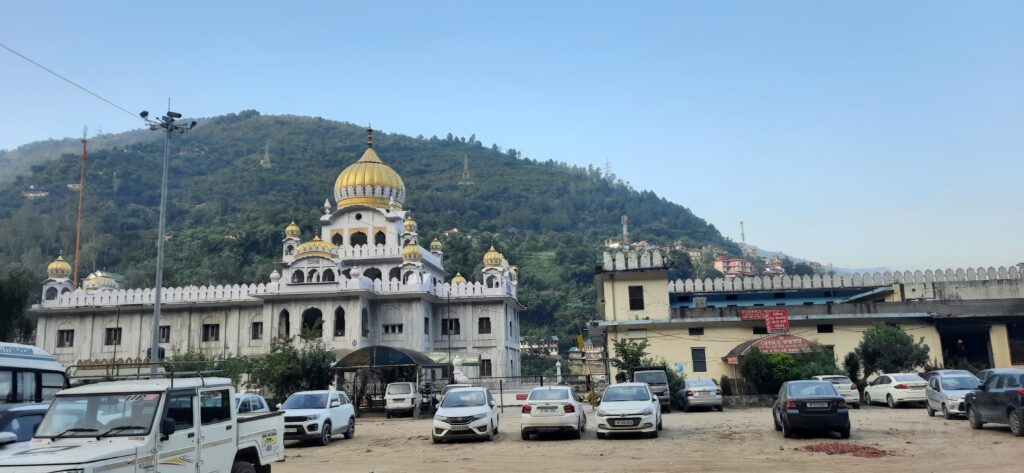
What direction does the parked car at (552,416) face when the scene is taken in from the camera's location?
facing away from the viewer

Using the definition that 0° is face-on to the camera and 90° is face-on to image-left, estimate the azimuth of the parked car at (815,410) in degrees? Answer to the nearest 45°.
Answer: approximately 180°

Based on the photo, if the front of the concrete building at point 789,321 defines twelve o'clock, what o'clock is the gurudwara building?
The gurudwara building is roughly at 3 o'clock from the concrete building.

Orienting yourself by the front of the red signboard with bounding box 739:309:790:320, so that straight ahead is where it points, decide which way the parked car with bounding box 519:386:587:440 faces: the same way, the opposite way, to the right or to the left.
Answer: the opposite way

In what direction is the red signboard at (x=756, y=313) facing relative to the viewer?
toward the camera

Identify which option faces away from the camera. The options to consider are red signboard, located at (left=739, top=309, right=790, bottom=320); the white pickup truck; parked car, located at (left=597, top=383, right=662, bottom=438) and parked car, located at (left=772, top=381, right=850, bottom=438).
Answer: parked car, located at (left=772, top=381, right=850, bottom=438)

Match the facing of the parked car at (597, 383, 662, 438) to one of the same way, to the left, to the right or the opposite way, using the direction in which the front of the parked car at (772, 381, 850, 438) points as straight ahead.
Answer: the opposite way

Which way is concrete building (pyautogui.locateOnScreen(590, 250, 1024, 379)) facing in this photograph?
toward the camera

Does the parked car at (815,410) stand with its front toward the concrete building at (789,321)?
yes

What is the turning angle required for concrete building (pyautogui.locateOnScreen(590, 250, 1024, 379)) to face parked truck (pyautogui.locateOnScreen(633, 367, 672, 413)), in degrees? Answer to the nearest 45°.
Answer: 0° — it already faces it

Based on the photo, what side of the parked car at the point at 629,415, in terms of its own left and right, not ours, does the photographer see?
front

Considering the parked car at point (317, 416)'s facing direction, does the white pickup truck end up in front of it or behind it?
in front

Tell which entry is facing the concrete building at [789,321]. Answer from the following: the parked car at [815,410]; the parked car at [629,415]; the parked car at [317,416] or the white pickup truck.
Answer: the parked car at [815,410]

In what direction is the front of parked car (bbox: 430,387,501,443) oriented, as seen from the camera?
facing the viewer
